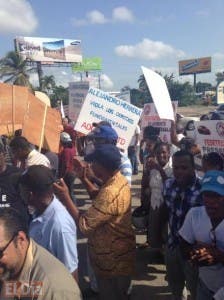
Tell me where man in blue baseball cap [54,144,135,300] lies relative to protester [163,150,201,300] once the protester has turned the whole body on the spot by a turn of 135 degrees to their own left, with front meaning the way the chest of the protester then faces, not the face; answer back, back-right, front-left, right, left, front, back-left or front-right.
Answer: back

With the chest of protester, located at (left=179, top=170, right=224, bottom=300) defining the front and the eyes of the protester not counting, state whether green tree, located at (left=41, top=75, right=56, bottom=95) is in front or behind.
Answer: behind

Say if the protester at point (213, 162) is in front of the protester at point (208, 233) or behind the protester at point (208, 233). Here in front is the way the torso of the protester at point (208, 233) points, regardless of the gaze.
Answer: behind

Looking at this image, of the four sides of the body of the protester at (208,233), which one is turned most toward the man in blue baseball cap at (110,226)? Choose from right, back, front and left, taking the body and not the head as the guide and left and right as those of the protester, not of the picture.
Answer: right

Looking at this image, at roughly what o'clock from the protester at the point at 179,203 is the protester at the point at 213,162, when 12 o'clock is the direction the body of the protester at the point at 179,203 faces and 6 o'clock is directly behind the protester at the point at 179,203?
the protester at the point at 213,162 is roughly at 7 o'clock from the protester at the point at 179,203.

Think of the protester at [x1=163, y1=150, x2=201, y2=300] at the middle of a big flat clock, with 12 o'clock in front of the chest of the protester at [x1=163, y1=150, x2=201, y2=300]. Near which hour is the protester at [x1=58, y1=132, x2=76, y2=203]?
the protester at [x1=58, y1=132, x2=76, y2=203] is roughly at 5 o'clock from the protester at [x1=163, y1=150, x2=201, y2=300].

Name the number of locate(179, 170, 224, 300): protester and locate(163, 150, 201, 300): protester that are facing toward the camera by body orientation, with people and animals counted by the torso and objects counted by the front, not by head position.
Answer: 2

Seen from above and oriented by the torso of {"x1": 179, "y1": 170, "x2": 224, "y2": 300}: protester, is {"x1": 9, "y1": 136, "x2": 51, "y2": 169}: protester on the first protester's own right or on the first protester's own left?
on the first protester's own right

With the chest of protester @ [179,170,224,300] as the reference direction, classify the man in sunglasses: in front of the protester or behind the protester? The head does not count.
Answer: in front

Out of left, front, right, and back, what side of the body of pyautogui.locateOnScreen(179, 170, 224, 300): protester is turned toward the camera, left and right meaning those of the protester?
front
